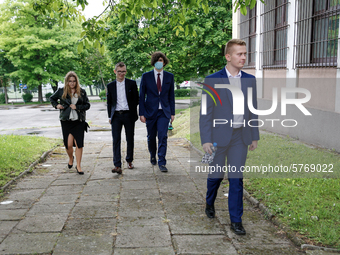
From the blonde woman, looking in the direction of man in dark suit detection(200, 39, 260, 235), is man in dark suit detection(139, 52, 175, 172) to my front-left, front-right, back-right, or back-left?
front-left

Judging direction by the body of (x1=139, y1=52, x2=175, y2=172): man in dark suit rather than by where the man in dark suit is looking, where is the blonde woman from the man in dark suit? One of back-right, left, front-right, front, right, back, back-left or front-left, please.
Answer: right

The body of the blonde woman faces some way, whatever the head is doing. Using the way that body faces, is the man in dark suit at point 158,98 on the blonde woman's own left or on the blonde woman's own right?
on the blonde woman's own left

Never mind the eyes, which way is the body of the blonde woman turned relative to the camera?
toward the camera

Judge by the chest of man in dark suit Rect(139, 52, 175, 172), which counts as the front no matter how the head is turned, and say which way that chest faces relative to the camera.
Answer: toward the camera

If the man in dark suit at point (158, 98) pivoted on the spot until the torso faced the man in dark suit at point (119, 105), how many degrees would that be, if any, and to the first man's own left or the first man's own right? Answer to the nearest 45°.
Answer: approximately 90° to the first man's own right

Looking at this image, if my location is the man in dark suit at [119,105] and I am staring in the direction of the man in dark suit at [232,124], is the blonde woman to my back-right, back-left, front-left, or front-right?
back-right

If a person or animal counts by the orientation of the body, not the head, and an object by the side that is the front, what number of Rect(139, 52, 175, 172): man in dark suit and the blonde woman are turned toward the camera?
2

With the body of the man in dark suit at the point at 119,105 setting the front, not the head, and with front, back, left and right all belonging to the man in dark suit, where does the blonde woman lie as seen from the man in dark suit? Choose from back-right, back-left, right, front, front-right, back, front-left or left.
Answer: right

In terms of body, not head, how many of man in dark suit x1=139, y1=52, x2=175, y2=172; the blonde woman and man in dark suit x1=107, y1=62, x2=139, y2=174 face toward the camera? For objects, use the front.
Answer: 3

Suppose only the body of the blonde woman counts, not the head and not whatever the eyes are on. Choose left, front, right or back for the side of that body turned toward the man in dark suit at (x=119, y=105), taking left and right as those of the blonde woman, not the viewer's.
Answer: left
